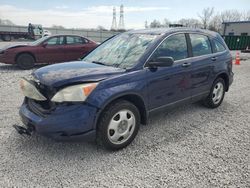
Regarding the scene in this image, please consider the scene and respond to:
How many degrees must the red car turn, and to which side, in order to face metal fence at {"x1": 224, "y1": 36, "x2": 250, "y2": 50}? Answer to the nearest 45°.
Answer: approximately 135° to its right

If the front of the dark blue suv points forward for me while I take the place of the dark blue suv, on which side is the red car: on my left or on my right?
on my right

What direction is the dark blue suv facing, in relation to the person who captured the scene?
facing the viewer and to the left of the viewer

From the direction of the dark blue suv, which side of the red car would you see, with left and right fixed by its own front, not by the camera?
left

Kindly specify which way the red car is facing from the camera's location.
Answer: facing to the left of the viewer

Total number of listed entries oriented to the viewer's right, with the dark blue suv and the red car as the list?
0

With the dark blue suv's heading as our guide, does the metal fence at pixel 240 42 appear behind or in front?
behind
